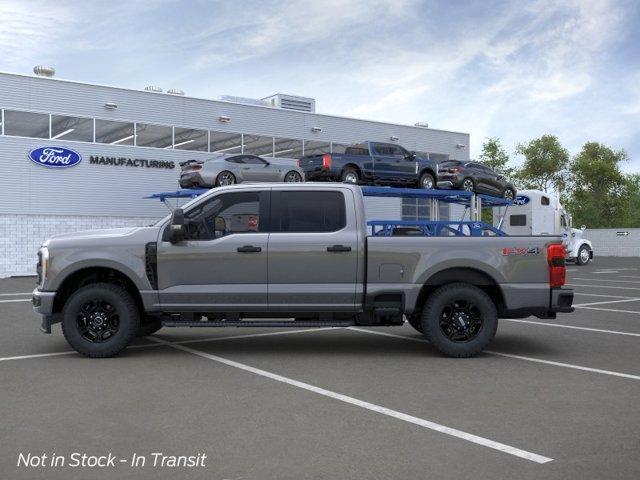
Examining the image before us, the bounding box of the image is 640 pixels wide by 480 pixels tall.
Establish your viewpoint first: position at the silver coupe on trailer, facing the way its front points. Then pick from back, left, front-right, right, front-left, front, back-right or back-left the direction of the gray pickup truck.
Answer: back-right

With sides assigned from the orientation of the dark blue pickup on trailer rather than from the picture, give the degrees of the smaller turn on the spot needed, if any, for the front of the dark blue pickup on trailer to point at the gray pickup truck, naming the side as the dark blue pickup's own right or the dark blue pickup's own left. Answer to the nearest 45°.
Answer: approximately 135° to the dark blue pickup's own right

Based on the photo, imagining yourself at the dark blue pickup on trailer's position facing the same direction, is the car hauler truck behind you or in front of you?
in front

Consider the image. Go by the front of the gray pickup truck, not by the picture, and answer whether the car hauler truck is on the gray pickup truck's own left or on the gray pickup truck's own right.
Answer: on the gray pickup truck's own right

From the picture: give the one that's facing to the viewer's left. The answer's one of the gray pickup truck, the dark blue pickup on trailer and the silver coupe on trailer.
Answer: the gray pickup truck

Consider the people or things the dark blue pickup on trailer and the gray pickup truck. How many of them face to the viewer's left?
1

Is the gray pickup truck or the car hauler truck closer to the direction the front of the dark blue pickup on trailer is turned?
the car hauler truck

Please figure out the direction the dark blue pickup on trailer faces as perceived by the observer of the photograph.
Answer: facing away from the viewer and to the right of the viewer

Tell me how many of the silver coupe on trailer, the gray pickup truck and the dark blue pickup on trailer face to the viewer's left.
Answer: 1

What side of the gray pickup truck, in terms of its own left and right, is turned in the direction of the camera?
left

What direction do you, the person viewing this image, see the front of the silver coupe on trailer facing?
facing away from the viewer and to the right of the viewer

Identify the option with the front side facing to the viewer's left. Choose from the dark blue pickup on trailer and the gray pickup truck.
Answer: the gray pickup truck
